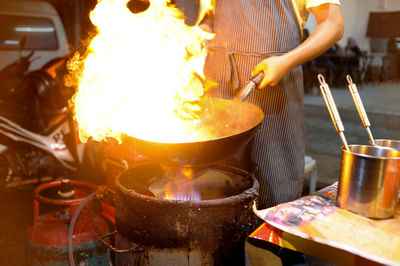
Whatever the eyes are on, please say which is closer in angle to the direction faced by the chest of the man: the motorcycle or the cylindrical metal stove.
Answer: the cylindrical metal stove

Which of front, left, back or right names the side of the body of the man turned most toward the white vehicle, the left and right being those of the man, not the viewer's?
right

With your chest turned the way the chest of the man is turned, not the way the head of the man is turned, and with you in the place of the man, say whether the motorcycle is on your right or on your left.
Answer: on your right

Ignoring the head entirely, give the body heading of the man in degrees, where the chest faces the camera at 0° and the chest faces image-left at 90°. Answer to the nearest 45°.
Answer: approximately 45°
